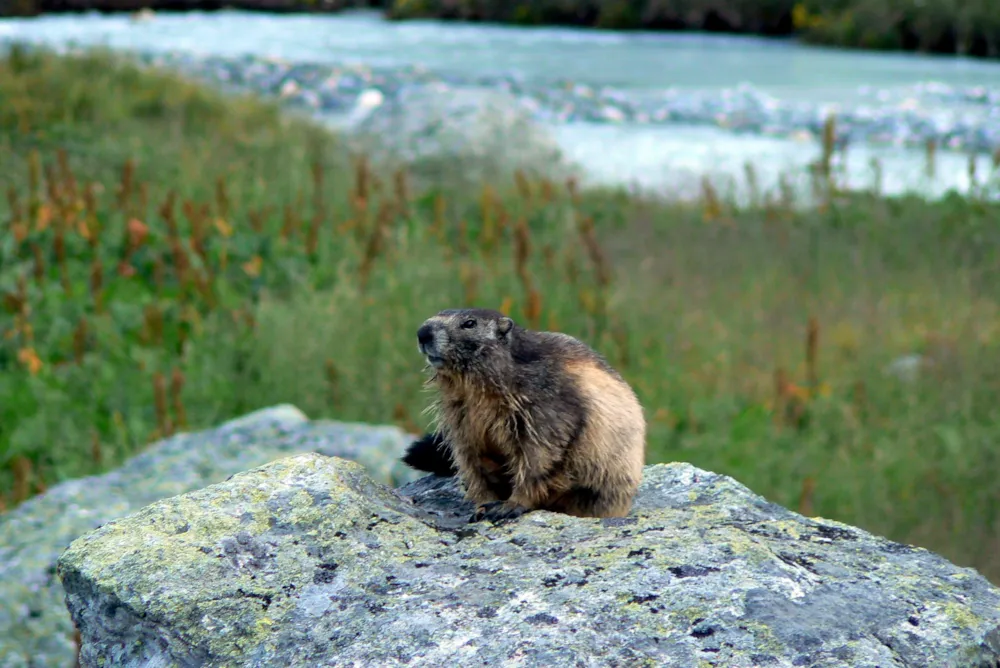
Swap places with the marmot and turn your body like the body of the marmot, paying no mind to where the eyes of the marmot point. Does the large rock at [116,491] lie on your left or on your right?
on your right

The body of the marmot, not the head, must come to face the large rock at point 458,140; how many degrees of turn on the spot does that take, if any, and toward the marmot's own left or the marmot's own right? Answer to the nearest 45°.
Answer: approximately 135° to the marmot's own right

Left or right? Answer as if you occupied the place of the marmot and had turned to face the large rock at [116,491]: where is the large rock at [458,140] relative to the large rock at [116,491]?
right

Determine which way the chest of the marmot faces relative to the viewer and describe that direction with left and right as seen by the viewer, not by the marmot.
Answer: facing the viewer and to the left of the viewer

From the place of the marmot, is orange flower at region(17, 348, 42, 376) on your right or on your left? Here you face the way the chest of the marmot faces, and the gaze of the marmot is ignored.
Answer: on your right

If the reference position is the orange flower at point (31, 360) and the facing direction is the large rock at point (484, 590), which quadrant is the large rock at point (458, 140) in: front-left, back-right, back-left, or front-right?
back-left
